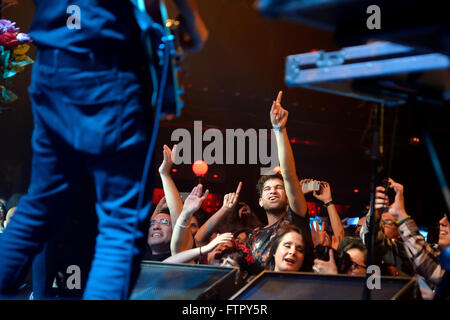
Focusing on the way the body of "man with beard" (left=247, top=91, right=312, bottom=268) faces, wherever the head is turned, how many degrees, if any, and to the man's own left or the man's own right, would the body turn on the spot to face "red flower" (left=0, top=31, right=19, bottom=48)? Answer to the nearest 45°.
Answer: approximately 45° to the man's own right

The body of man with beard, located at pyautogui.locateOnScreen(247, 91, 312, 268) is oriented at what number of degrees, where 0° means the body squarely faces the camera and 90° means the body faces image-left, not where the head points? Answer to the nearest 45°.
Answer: approximately 0°

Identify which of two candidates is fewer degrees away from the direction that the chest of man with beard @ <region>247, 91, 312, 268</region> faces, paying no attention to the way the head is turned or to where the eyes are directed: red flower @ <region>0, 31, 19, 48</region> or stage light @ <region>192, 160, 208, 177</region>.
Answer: the red flower

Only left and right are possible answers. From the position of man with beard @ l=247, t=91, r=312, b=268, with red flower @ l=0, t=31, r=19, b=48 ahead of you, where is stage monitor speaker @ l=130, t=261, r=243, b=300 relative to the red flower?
left

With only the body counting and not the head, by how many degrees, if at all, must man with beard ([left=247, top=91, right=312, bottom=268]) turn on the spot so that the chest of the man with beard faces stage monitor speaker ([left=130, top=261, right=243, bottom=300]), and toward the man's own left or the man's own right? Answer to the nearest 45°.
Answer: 0° — they already face it

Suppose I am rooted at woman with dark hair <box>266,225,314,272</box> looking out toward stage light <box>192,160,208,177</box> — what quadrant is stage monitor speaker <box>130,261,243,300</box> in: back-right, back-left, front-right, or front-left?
back-left
